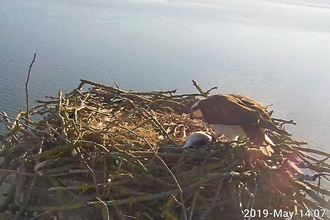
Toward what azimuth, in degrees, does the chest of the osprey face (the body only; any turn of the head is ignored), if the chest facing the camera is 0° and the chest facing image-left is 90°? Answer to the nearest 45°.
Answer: approximately 90°
